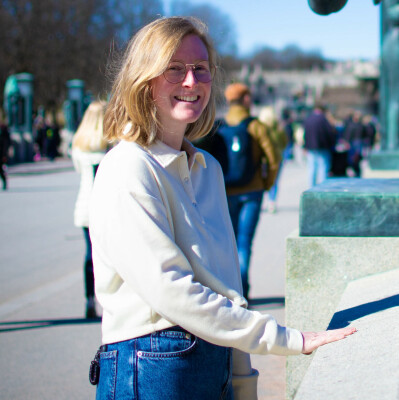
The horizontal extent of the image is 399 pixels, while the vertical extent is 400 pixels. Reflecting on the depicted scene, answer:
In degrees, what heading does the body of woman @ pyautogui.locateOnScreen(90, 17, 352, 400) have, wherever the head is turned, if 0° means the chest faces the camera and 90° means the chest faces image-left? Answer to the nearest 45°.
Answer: approximately 315°

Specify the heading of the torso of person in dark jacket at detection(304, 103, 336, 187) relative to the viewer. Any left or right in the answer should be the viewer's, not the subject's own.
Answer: facing away from the viewer

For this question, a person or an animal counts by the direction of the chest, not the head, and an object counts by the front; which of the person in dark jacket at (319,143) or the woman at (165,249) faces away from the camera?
the person in dark jacket

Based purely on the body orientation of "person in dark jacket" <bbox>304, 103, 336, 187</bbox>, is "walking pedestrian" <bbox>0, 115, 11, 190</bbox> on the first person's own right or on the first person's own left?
on the first person's own left

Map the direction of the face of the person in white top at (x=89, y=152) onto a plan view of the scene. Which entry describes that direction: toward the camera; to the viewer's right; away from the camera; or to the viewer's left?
away from the camera

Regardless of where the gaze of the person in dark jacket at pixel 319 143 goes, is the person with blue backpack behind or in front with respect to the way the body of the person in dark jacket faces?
behind

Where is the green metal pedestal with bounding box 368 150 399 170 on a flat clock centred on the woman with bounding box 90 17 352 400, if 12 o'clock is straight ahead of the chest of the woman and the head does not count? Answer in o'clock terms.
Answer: The green metal pedestal is roughly at 8 o'clock from the woman.

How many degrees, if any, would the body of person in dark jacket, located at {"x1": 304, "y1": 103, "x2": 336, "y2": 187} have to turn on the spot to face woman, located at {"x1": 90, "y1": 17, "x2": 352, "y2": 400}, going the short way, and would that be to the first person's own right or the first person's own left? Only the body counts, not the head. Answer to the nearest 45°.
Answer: approximately 180°

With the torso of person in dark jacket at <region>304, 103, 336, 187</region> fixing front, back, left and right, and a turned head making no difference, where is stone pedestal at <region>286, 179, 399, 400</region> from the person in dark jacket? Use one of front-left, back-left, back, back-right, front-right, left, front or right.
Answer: back

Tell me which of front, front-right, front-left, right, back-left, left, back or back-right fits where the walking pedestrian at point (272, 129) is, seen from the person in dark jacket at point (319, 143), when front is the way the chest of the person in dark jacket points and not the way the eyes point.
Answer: back-left

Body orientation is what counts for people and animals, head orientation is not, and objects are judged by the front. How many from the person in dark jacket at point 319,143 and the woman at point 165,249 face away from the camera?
1

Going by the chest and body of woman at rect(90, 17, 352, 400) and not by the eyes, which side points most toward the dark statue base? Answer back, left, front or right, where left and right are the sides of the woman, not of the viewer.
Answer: left
